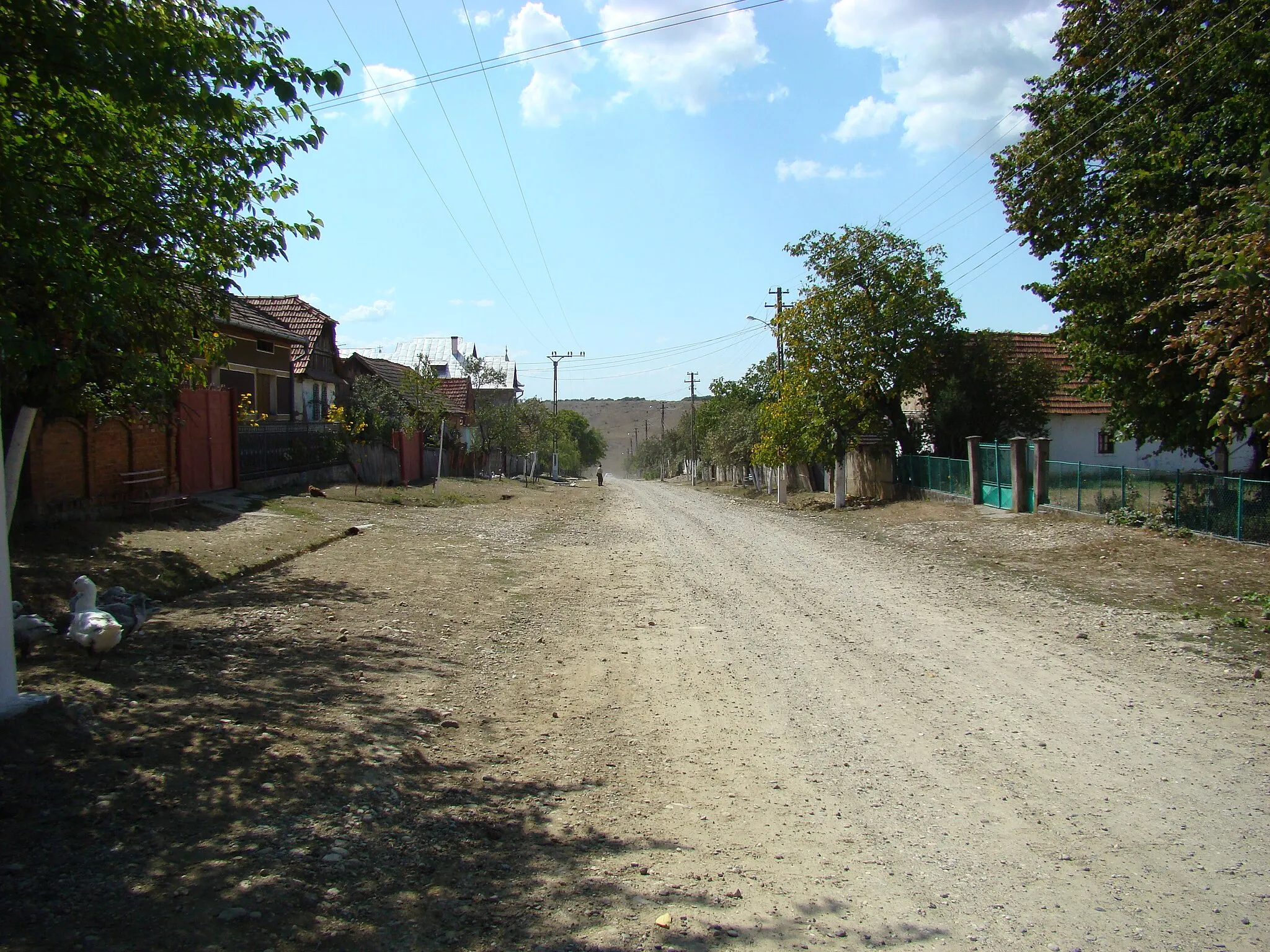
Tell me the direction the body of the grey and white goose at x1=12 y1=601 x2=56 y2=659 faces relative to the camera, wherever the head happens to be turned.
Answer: to the viewer's left

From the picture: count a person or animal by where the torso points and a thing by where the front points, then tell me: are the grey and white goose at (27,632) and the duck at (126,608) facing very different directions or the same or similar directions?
same or similar directions

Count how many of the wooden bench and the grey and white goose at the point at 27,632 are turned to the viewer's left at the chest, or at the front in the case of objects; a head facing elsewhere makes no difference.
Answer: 1

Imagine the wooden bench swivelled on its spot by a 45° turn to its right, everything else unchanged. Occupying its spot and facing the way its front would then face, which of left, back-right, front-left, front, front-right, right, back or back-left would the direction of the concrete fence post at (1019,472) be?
left

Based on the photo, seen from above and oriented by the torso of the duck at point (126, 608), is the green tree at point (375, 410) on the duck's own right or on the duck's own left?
on the duck's own right

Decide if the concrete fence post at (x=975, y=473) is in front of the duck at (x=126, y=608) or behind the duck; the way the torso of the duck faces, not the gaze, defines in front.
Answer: behind

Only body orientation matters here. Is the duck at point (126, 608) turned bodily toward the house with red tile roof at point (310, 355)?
no

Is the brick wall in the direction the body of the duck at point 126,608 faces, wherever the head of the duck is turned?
no

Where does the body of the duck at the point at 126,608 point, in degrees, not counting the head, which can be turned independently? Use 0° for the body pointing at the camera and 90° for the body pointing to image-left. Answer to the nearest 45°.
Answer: approximately 90°

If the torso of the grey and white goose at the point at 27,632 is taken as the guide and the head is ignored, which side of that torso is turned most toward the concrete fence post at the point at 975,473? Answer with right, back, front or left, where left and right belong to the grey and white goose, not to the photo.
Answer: back

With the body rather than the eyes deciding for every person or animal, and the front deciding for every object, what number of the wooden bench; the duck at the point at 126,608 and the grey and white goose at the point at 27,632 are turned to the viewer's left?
2

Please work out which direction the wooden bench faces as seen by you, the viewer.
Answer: facing the viewer and to the right of the viewer

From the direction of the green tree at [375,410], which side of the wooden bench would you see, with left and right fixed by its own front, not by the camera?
left

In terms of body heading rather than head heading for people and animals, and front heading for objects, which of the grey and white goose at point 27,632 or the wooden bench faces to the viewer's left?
the grey and white goose

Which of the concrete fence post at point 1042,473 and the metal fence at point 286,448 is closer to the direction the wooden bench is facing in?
the concrete fence post

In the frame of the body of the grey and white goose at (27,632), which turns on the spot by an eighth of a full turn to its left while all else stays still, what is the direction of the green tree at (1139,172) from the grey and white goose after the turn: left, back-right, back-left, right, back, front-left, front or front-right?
back-left

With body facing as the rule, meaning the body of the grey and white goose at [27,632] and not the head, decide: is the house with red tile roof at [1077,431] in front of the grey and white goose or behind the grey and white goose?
behind
